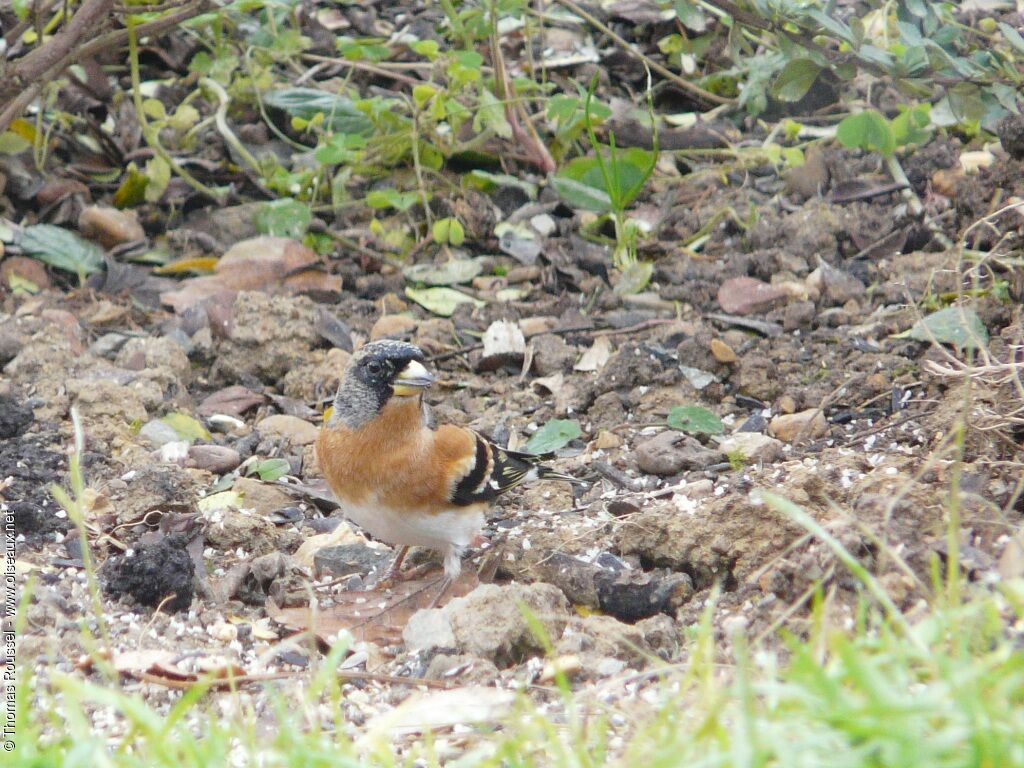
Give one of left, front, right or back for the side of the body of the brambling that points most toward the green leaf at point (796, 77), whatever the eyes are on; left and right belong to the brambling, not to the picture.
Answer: back

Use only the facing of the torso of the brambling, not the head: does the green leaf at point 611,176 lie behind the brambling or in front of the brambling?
behind

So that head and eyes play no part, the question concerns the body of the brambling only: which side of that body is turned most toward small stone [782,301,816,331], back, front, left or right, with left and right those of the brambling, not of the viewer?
back

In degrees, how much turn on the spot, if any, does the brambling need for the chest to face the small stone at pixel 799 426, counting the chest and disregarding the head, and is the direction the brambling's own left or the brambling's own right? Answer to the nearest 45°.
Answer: approximately 135° to the brambling's own left

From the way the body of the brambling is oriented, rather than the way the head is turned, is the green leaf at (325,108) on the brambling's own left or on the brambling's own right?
on the brambling's own right

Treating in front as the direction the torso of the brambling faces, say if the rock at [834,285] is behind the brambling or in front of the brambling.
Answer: behind

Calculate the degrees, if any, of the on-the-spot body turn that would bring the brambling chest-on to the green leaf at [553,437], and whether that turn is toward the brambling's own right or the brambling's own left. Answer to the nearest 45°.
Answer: approximately 180°

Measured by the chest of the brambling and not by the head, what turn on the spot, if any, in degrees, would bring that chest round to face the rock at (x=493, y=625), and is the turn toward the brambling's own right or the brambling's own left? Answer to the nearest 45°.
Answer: approximately 45° to the brambling's own left

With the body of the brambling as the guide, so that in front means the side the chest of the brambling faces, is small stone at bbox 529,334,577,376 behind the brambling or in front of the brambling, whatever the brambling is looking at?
behind

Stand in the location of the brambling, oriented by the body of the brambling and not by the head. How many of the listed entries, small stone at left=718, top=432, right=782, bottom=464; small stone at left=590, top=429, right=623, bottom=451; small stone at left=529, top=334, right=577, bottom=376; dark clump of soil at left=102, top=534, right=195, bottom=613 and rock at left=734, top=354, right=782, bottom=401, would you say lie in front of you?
1

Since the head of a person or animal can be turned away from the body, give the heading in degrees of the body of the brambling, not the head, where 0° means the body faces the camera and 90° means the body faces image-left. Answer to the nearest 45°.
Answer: approximately 45°

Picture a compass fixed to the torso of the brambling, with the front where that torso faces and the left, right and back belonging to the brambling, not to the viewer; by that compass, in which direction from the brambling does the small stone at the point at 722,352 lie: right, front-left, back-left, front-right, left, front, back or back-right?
back

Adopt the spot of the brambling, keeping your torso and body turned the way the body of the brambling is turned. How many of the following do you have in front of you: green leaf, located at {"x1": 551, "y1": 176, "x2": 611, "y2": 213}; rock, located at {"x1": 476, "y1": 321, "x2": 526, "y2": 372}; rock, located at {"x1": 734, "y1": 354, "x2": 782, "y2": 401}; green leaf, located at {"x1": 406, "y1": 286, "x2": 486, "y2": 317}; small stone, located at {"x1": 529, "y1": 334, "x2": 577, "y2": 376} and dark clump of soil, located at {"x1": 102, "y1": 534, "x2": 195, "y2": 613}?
1

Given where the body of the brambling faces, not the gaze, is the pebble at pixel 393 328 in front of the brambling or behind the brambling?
behind
